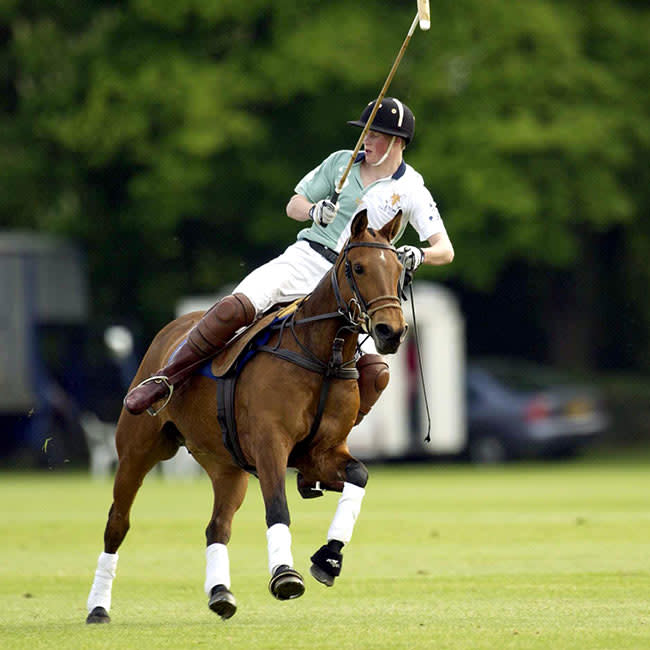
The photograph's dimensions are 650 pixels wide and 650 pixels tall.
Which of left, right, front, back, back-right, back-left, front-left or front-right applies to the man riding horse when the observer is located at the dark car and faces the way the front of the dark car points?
back-left

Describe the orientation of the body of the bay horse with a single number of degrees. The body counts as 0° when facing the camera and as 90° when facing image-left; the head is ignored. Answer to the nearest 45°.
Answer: approximately 315°

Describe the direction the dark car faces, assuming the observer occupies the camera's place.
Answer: facing away from the viewer and to the left of the viewer

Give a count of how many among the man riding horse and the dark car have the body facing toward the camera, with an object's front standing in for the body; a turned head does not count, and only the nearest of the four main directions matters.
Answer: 1

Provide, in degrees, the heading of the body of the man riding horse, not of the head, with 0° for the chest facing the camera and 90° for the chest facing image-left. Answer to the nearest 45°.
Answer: approximately 0°

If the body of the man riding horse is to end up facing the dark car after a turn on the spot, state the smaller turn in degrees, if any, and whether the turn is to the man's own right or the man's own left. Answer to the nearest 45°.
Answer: approximately 180°

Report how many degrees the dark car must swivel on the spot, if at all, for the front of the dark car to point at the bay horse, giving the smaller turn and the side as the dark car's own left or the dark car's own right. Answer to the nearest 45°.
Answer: approximately 135° to the dark car's own left

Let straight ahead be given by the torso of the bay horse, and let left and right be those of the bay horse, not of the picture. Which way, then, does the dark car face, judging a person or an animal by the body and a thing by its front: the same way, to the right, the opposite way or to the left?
the opposite way
